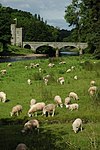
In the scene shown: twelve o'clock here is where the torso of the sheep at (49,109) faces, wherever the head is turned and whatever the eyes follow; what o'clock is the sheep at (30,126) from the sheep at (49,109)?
the sheep at (30,126) is roughly at 11 o'clock from the sheep at (49,109).

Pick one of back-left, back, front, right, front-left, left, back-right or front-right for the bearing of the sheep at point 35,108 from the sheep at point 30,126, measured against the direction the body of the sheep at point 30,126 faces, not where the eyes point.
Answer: right

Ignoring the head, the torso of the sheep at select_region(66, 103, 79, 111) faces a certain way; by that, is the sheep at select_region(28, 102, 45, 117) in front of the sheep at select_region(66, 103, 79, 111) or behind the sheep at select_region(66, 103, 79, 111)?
in front

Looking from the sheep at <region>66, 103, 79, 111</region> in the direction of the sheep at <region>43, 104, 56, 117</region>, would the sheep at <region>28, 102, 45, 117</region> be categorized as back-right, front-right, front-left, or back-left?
front-right

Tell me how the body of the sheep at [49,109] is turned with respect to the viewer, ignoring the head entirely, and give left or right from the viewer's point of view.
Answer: facing the viewer and to the left of the viewer

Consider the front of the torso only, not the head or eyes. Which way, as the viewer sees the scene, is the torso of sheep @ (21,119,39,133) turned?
to the viewer's left

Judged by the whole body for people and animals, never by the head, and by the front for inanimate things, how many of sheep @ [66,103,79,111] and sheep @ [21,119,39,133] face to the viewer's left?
2

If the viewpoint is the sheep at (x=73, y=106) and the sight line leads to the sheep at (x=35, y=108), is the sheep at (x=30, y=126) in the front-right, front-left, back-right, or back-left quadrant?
front-left

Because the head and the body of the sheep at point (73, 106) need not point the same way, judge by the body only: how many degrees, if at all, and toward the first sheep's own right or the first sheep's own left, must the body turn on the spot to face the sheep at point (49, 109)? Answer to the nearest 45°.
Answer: approximately 45° to the first sheep's own left

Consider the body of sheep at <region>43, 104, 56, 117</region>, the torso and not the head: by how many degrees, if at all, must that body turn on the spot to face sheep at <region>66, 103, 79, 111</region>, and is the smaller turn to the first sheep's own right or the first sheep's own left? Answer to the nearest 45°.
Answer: approximately 180°

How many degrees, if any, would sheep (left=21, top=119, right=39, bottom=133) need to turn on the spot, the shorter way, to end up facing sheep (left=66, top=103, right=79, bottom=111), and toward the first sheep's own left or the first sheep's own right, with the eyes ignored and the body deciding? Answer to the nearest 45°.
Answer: approximately 135° to the first sheep's own right

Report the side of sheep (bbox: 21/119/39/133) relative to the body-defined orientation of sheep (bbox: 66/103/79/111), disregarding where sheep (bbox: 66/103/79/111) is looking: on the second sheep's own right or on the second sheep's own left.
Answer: on the second sheep's own left

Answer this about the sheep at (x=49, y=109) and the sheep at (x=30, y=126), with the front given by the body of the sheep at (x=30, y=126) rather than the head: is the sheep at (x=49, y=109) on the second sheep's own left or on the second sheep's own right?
on the second sheep's own right

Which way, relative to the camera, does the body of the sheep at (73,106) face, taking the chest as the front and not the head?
to the viewer's left
